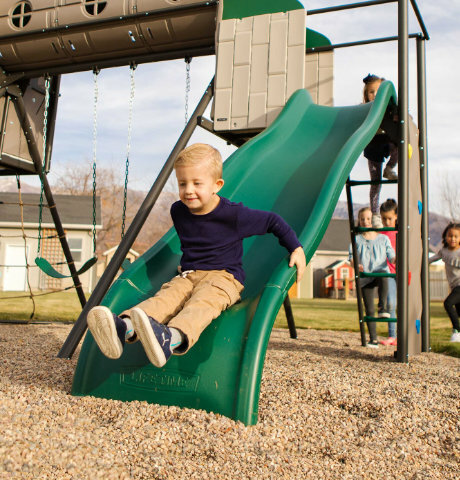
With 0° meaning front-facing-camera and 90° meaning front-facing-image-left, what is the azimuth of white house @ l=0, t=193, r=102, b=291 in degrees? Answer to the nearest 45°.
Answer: approximately 0°

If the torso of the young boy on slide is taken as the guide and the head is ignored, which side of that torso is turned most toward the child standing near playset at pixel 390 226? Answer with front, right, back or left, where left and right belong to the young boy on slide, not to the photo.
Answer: back

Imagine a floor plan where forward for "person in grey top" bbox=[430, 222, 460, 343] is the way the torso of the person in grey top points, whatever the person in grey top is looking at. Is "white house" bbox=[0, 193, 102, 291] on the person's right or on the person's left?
on the person's right

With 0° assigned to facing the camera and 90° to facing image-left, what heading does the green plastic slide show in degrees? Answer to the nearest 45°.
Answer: approximately 45°

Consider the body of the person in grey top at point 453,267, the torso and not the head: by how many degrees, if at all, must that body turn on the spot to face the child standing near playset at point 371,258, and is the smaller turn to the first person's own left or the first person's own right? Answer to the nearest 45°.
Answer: approximately 45° to the first person's own right

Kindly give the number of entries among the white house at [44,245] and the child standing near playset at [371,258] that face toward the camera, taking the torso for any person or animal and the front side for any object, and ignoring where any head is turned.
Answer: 2

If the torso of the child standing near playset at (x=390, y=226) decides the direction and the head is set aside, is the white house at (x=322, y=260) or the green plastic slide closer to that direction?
the green plastic slide
